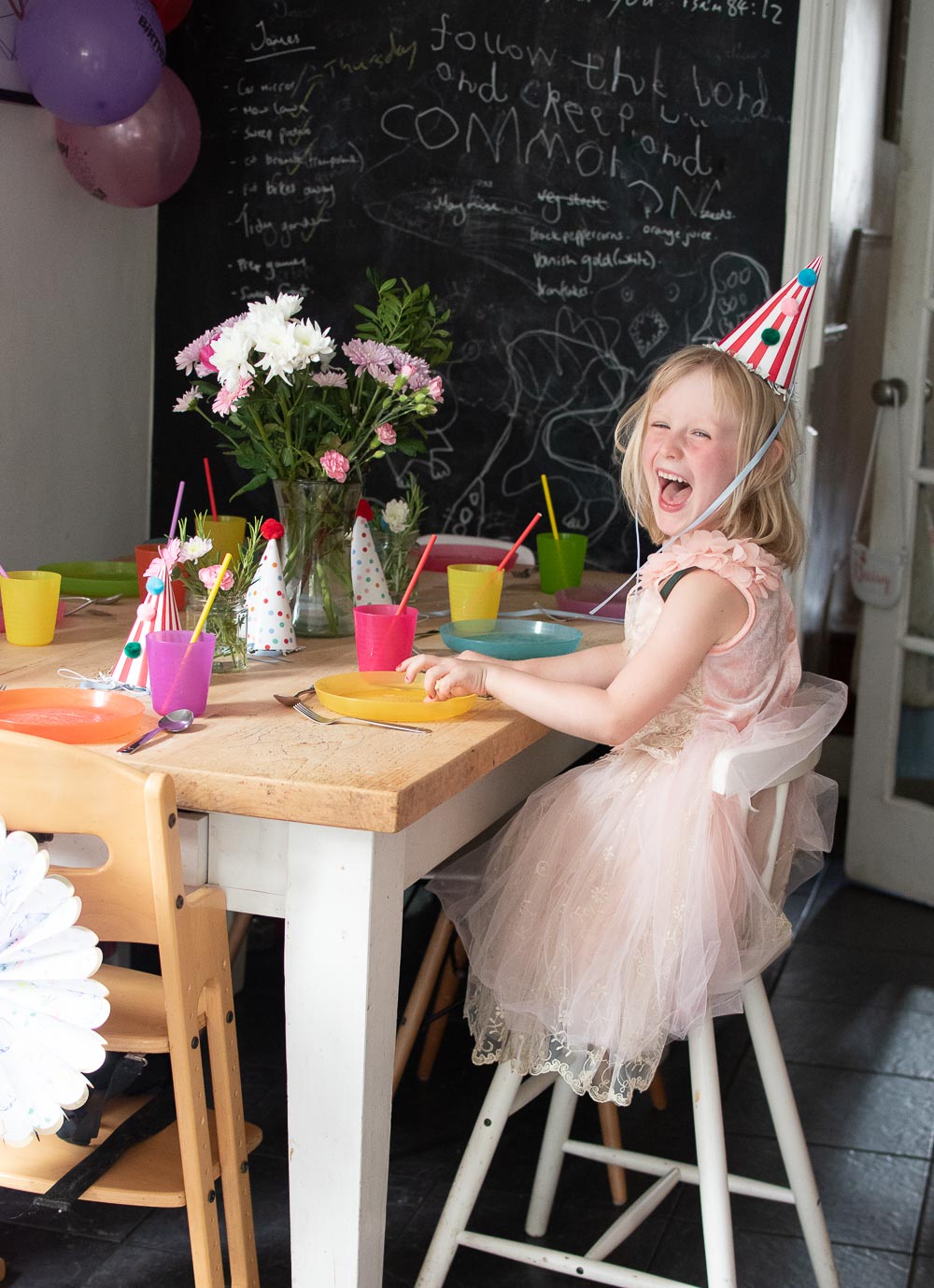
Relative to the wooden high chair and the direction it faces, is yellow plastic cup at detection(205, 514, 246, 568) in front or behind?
in front

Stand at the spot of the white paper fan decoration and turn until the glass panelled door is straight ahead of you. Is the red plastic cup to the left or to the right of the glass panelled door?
left

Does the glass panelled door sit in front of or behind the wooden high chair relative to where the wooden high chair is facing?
in front

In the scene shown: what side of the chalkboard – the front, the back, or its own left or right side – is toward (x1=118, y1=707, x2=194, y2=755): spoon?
front

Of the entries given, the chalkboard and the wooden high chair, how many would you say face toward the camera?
1

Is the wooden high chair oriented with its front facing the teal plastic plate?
yes

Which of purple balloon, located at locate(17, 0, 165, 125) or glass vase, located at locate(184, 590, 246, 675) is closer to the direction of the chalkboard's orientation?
the glass vase

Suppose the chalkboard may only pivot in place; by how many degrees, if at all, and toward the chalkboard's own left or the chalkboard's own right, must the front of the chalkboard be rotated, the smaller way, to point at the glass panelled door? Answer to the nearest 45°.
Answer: approximately 90° to the chalkboard's own left

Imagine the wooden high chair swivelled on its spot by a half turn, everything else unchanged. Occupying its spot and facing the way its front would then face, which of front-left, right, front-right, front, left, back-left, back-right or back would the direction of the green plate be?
back-right

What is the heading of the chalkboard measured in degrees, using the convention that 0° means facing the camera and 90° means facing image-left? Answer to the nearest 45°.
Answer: approximately 0°

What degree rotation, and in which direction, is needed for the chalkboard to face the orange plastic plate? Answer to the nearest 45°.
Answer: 0° — it already faces it

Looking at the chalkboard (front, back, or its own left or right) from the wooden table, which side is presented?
front

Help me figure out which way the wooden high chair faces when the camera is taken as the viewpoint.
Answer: facing away from the viewer and to the right of the viewer

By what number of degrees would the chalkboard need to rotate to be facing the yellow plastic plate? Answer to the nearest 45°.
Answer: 0° — it already faces it

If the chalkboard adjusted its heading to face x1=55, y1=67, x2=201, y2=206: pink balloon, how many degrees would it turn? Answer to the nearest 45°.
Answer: approximately 45° to its right

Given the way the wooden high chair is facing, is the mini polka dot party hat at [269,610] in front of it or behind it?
in front
